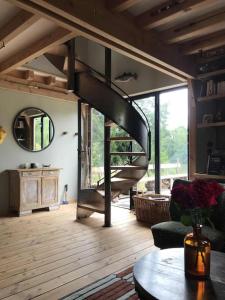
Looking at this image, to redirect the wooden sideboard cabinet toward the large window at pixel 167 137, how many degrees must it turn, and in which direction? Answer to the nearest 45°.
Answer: approximately 45° to its left

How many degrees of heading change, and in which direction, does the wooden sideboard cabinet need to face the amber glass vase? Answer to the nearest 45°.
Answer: approximately 45° to its right

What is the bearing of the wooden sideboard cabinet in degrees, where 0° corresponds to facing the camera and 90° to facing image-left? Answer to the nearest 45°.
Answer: approximately 315°

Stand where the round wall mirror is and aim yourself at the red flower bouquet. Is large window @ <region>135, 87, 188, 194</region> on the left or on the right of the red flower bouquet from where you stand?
left

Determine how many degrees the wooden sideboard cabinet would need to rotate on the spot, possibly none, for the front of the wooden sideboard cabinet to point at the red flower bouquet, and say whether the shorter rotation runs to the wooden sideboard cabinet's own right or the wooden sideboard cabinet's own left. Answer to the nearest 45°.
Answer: approximately 45° to the wooden sideboard cabinet's own right

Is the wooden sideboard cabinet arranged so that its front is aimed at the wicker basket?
yes
